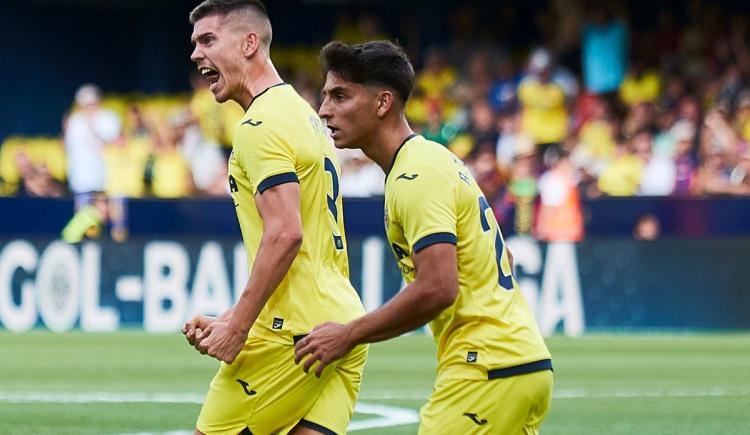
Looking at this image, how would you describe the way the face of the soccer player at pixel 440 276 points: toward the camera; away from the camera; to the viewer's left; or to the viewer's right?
to the viewer's left

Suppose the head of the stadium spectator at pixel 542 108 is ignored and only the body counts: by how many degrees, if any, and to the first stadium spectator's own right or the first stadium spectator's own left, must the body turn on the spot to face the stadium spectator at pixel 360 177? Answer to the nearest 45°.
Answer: approximately 90° to the first stadium spectator's own right

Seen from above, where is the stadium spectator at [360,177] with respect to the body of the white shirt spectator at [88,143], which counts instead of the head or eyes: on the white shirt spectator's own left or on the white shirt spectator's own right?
on the white shirt spectator's own left

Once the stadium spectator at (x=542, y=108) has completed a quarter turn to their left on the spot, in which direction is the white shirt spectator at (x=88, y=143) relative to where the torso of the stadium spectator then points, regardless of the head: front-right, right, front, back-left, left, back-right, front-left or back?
back

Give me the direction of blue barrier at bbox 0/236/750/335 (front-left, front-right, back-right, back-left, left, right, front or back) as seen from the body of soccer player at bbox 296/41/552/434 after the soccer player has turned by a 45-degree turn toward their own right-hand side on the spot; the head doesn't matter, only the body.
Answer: front-right

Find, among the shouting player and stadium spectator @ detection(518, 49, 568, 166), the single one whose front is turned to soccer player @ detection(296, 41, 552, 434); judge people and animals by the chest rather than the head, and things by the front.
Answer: the stadium spectator

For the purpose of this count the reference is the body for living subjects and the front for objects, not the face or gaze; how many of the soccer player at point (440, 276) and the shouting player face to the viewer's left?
2

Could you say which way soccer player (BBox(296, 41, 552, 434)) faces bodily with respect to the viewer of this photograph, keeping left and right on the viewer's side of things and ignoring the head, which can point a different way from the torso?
facing to the left of the viewer

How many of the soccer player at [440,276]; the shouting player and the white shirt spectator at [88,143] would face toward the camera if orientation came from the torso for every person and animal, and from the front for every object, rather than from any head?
1

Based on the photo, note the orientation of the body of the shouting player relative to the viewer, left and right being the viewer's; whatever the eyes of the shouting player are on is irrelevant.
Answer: facing to the left of the viewer

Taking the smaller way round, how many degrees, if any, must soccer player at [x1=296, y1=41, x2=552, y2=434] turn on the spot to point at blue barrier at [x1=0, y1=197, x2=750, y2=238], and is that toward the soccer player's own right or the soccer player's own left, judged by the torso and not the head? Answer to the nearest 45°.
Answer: approximately 90° to the soccer player's own right

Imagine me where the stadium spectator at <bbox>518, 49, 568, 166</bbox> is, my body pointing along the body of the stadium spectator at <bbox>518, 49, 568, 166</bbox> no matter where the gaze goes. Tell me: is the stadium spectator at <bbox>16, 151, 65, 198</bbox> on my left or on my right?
on my right

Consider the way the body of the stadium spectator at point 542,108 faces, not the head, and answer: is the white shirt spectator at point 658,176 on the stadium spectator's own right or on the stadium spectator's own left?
on the stadium spectator's own left
